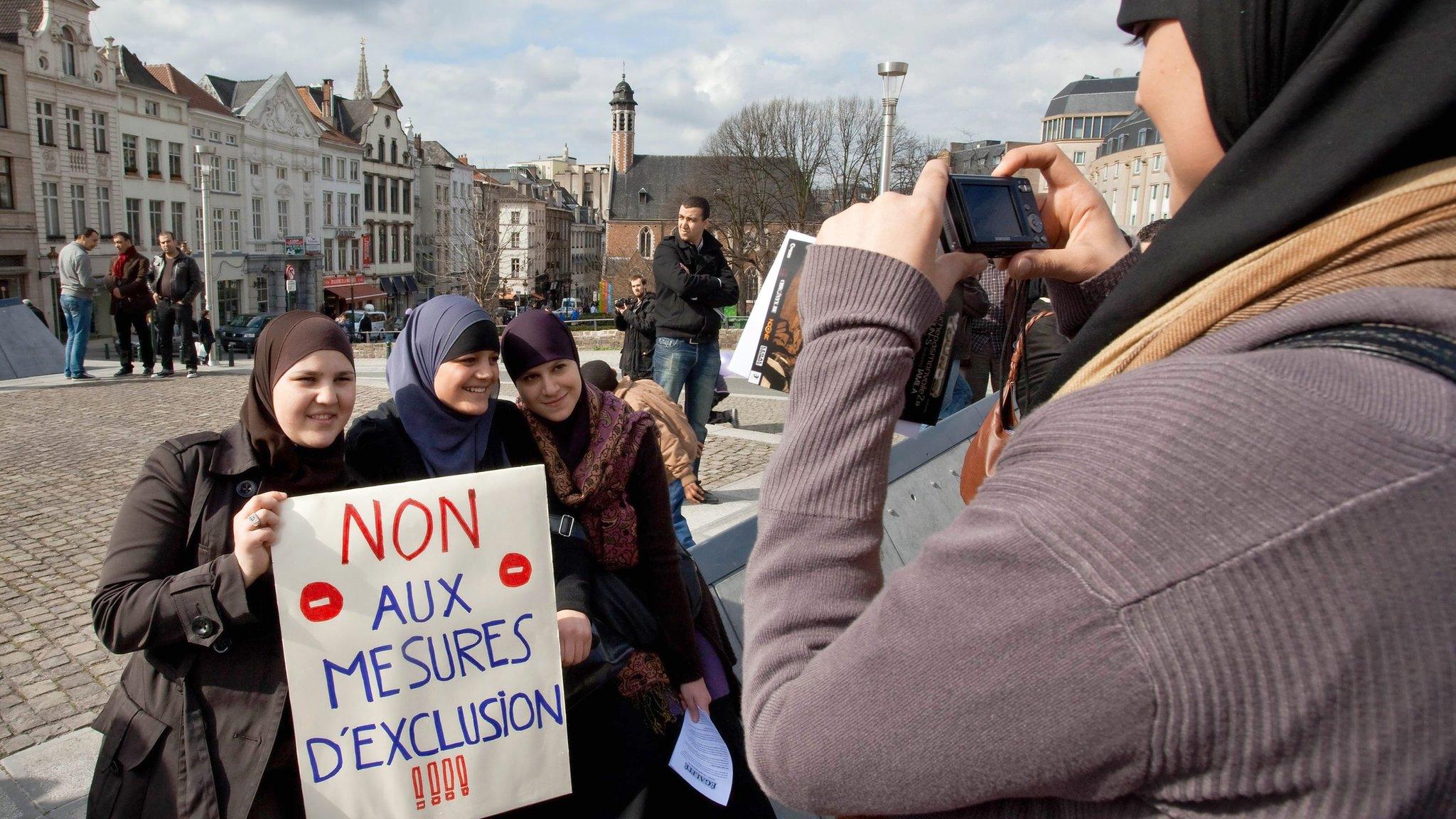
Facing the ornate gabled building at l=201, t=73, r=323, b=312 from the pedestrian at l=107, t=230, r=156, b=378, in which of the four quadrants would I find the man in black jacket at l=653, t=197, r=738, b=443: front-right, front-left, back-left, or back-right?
back-right

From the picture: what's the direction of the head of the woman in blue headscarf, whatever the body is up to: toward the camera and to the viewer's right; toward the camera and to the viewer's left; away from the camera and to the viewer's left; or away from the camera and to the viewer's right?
toward the camera and to the viewer's right

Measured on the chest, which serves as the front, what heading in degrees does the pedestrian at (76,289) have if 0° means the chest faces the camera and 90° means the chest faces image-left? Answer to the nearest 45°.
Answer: approximately 270°

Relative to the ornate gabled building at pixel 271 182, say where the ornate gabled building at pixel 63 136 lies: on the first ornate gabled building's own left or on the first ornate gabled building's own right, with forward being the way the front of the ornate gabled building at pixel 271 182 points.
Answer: on the first ornate gabled building's own right

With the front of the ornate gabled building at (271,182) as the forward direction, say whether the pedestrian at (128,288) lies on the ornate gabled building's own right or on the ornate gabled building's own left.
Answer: on the ornate gabled building's own right

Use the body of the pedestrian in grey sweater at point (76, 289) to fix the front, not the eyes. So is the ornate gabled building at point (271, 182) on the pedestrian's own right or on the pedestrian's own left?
on the pedestrian's own left

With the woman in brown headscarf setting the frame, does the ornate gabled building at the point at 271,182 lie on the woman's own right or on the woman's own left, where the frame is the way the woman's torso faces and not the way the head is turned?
on the woman's own left

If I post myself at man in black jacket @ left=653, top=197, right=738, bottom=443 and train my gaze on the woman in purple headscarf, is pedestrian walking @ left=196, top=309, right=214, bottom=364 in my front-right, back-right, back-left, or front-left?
back-right

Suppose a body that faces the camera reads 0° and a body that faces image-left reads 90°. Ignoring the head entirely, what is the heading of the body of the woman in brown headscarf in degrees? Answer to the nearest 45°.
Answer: approximately 315°

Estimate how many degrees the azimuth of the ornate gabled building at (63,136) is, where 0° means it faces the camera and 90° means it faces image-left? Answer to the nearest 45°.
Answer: approximately 315°

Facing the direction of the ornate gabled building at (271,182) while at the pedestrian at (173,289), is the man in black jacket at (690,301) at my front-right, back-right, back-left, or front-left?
back-right

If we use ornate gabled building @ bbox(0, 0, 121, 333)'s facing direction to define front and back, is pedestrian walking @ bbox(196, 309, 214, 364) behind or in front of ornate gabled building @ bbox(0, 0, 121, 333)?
in front
